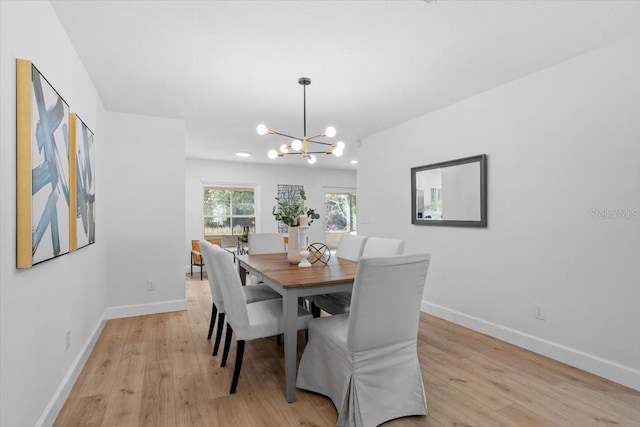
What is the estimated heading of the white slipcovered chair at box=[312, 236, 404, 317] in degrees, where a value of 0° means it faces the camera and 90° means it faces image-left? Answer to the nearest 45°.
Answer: approximately 45°

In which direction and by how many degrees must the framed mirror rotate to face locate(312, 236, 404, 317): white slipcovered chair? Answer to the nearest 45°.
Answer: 0° — it already faces it

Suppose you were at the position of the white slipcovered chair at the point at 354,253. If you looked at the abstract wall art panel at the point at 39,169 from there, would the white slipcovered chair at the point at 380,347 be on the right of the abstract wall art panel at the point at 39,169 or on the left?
left

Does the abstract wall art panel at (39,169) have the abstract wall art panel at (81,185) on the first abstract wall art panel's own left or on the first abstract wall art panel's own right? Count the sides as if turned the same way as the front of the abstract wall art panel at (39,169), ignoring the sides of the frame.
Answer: on the first abstract wall art panel's own left

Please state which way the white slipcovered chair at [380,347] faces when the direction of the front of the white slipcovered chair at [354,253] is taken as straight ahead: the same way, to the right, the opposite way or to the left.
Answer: to the right

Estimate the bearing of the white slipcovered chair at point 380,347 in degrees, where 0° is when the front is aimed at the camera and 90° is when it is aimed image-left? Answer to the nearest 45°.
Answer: approximately 135°

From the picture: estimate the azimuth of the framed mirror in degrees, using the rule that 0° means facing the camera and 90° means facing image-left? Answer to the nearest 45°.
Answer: approximately 45°

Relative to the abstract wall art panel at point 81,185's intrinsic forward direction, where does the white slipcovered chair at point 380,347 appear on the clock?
The white slipcovered chair is roughly at 2 o'clock from the abstract wall art panel.

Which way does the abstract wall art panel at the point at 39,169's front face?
to the viewer's right

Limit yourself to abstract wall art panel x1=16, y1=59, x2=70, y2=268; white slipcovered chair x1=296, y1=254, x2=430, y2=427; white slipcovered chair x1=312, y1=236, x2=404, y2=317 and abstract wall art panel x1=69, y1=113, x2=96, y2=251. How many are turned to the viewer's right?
2

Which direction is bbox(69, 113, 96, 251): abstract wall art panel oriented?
to the viewer's right

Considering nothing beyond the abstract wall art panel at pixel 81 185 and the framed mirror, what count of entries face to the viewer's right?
1
